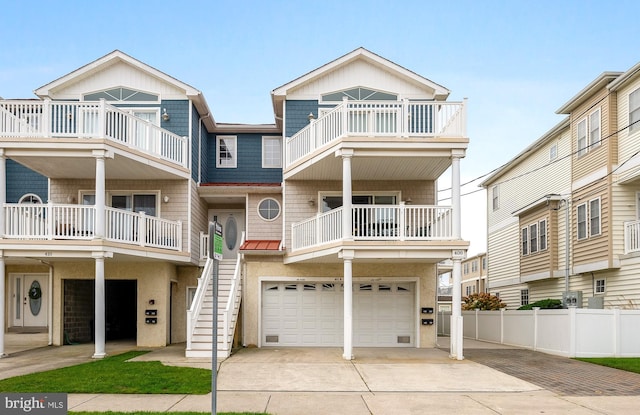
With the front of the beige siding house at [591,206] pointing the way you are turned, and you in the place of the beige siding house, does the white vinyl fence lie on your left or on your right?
on your right

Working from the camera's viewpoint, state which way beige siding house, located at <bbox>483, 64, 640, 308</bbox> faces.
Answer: facing the viewer and to the right of the viewer

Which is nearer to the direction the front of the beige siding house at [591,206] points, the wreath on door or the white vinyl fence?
the white vinyl fence

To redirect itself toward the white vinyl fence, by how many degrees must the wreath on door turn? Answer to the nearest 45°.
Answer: approximately 45° to its left

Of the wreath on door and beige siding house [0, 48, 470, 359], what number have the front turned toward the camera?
2

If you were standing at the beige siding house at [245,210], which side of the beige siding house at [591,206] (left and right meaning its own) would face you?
right
